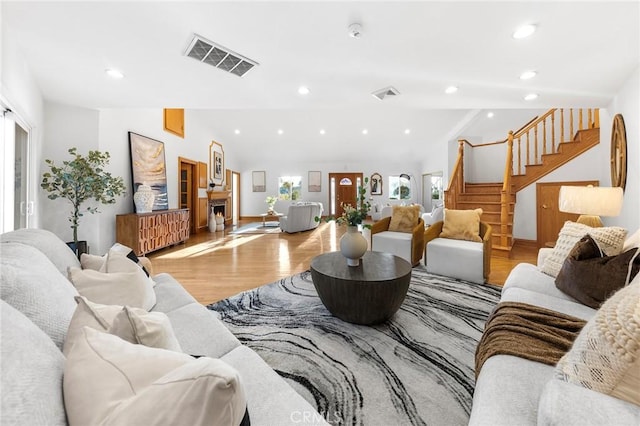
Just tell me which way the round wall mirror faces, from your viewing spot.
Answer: facing to the left of the viewer

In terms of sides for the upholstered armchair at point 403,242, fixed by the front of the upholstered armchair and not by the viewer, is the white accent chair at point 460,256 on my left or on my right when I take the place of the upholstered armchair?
on my left

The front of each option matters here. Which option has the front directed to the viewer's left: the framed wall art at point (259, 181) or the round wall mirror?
the round wall mirror

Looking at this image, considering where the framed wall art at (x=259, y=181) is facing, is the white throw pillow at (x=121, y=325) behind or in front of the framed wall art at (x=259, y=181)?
in front

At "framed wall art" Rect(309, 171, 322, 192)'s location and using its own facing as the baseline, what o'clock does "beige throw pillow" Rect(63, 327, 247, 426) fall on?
The beige throw pillow is roughly at 12 o'clock from the framed wall art.

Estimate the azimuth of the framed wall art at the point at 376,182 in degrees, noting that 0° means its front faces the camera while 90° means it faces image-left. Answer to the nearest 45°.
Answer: approximately 0°
